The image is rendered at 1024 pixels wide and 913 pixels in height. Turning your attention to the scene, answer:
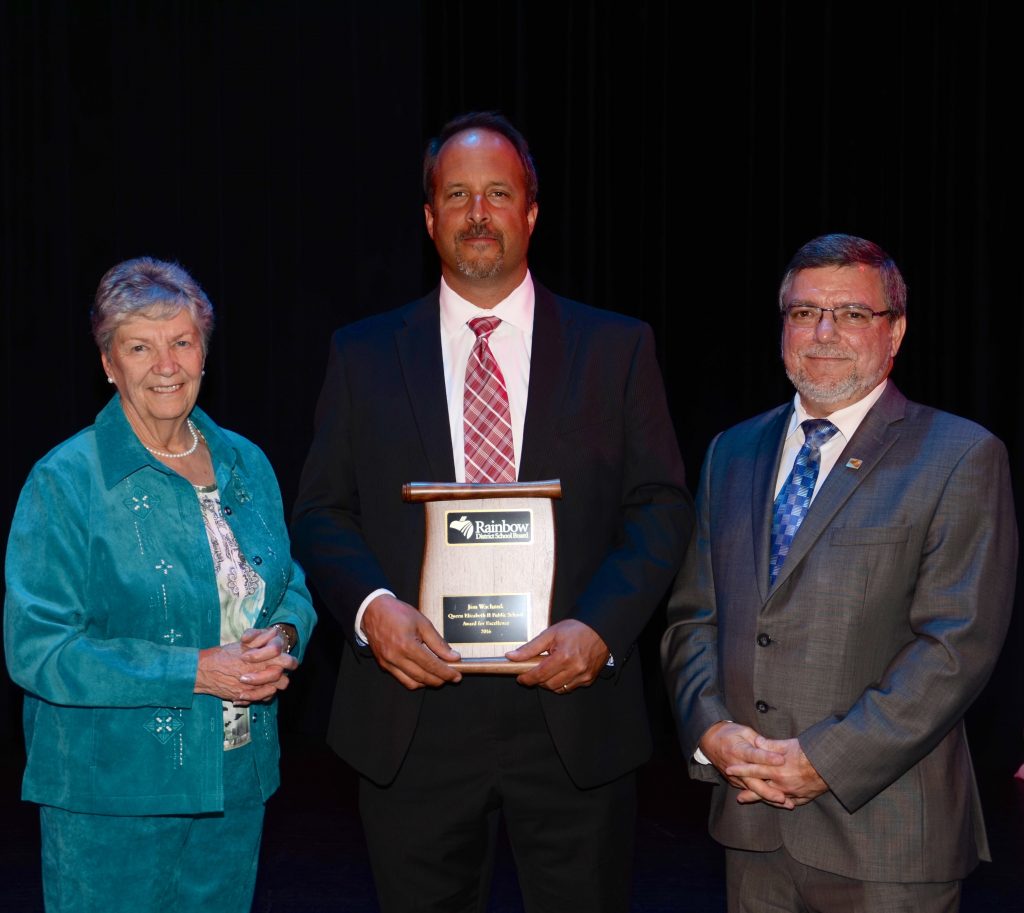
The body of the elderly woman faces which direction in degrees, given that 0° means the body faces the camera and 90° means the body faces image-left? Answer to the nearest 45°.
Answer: approximately 315°

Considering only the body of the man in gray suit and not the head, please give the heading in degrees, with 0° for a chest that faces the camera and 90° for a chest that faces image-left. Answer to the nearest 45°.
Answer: approximately 45°

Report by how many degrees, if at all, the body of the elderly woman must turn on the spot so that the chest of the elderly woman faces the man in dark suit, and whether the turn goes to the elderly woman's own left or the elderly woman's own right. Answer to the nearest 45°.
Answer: approximately 45° to the elderly woman's own left

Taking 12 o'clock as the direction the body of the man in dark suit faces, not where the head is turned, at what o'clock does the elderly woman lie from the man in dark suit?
The elderly woman is roughly at 3 o'clock from the man in dark suit.
